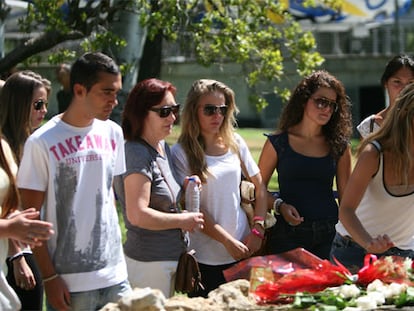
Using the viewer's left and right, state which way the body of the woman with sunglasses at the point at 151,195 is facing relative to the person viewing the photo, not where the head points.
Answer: facing to the right of the viewer

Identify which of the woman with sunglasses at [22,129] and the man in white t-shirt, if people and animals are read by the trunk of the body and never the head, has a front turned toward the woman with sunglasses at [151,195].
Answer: the woman with sunglasses at [22,129]

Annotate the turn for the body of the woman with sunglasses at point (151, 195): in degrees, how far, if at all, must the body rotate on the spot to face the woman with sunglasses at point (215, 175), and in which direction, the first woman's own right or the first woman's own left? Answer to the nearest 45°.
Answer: approximately 45° to the first woman's own left

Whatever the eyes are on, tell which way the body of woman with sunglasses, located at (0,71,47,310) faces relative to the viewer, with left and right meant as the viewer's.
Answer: facing to the right of the viewer

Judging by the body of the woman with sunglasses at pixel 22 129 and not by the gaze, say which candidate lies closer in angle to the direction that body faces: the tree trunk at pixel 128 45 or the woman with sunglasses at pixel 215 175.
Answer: the woman with sunglasses

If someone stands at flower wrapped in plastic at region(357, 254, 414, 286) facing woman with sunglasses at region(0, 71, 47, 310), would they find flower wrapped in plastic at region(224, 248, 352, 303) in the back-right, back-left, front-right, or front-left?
front-left

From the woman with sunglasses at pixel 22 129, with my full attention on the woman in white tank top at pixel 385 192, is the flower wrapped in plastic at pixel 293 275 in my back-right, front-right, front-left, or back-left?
front-right

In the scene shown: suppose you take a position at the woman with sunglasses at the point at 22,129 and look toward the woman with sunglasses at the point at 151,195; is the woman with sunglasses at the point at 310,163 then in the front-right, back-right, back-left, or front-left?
front-left

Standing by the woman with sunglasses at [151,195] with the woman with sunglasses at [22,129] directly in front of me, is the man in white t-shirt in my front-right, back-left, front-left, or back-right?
front-left

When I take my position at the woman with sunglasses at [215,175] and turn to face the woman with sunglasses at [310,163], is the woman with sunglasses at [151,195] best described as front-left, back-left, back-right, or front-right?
back-right

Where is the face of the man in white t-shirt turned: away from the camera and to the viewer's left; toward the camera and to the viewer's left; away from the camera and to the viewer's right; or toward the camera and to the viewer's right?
toward the camera and to the viewer's right

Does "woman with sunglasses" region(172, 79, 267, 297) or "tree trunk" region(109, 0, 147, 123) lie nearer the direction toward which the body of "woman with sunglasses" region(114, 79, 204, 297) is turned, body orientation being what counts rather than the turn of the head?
the woman with sunglasses

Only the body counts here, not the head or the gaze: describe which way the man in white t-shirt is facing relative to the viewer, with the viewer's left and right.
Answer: facing the viewer and to the right of the viewer
